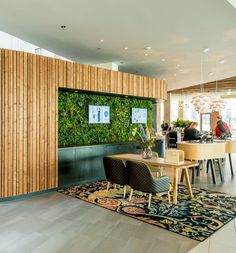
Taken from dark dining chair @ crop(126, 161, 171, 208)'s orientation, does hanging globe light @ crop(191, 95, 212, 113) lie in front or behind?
in front

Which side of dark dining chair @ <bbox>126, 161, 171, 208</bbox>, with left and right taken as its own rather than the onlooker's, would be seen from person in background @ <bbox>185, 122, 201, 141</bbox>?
front

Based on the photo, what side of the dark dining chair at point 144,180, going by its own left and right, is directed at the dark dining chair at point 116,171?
left

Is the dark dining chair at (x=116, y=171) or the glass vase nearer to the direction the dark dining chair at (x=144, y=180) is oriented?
the glass vase

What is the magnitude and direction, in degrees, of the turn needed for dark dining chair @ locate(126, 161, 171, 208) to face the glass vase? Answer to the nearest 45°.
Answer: approximately 45° to its left

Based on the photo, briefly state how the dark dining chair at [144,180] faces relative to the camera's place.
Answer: facing away from the viewer and to the right of the viewer

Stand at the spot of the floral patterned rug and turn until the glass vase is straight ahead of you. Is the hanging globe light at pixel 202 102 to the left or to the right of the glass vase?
right

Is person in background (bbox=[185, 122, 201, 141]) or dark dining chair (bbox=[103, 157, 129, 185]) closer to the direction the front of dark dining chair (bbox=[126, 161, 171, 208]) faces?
the person in background
